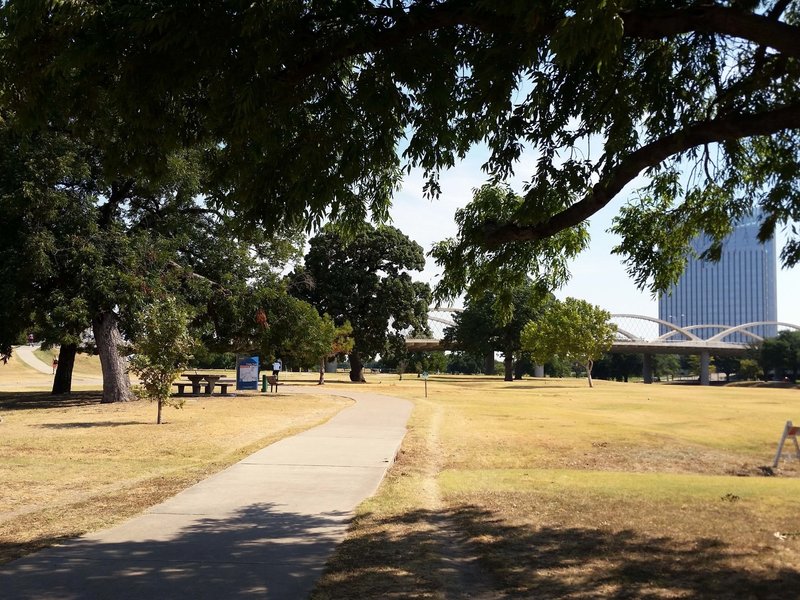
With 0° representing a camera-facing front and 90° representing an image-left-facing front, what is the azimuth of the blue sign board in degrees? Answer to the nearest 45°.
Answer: approximately 0°
